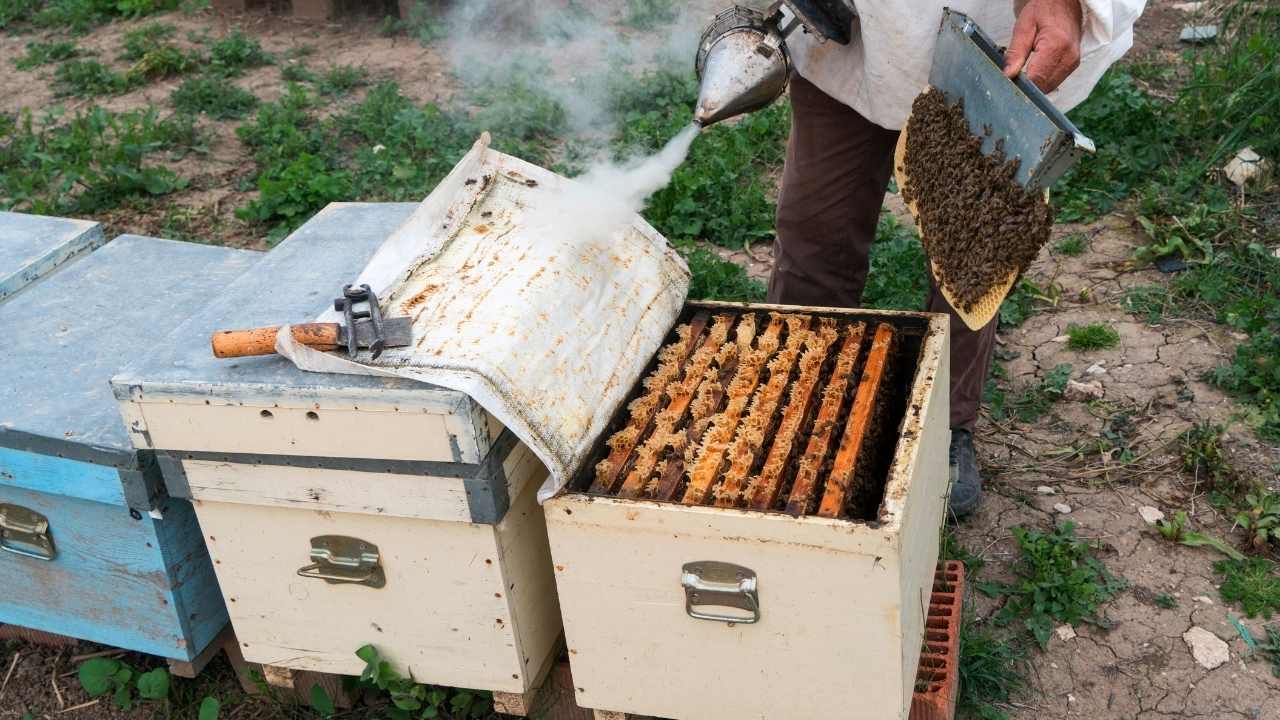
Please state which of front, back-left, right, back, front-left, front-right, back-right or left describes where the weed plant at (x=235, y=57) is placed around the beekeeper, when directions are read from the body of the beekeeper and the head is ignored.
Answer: back-right

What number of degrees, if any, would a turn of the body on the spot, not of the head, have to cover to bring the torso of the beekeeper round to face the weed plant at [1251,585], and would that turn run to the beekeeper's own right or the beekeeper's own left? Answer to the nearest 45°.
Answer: approximately 45° to the beekeeper's own left

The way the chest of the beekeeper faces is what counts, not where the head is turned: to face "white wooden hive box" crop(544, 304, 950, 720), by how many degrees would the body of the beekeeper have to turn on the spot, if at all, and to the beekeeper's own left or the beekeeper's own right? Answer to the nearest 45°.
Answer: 0° — they already face it

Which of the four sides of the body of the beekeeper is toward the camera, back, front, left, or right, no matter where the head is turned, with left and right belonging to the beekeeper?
front

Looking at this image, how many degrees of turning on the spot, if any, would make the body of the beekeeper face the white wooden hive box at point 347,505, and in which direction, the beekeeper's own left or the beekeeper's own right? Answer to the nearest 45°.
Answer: approximately 45° to the beekeeper's own right

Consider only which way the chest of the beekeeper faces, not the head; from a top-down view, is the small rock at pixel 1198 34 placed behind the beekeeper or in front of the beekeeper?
behind

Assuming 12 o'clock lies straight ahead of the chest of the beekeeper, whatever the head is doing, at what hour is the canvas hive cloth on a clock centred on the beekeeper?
The canvas hive cloth is roughly at 1 o'clock from the beekeeper.
